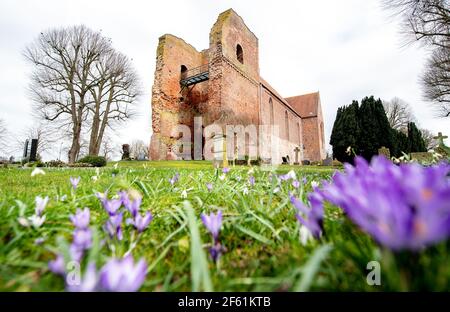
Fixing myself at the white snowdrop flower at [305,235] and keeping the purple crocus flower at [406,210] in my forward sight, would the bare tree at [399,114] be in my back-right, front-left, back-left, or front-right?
back-left

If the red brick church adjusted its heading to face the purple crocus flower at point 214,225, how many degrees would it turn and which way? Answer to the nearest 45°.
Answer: approximately 45° to its left

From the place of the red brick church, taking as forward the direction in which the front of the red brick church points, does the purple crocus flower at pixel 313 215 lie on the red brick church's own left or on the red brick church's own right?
on the red brick church's own left

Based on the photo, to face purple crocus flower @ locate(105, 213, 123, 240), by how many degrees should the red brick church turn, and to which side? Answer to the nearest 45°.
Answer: approximately 45° to its left

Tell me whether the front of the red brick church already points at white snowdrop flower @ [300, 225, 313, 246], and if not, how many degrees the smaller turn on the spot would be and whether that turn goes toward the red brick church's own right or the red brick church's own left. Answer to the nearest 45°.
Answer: approximately 45° to the red brick church's own left

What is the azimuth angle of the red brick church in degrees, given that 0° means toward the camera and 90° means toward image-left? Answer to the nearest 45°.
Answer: approximately 45°

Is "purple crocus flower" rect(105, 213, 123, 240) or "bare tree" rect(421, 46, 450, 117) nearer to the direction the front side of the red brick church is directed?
the purple crocus flower

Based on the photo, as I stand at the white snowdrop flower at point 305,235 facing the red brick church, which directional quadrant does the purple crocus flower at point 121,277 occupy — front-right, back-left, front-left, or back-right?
back-left

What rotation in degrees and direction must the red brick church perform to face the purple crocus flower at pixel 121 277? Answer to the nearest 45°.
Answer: approximately 45° to its left

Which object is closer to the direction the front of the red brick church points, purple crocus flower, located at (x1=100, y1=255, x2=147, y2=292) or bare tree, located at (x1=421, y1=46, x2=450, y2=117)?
the purple crocus flower

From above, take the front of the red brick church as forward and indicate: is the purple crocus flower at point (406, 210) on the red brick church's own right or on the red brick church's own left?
on the red brick church's own left

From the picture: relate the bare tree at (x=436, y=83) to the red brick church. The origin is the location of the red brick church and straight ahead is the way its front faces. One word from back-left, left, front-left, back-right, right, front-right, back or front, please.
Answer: back-left
